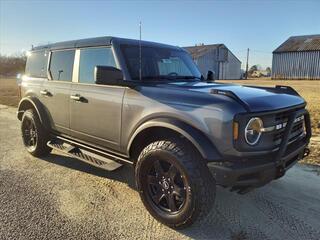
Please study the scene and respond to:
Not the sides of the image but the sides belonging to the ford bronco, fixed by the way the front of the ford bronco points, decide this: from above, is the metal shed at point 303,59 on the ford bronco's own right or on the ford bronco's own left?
on the ford bronco's own left

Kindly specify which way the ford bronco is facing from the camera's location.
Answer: facing the viewer and to the right of the viewer
